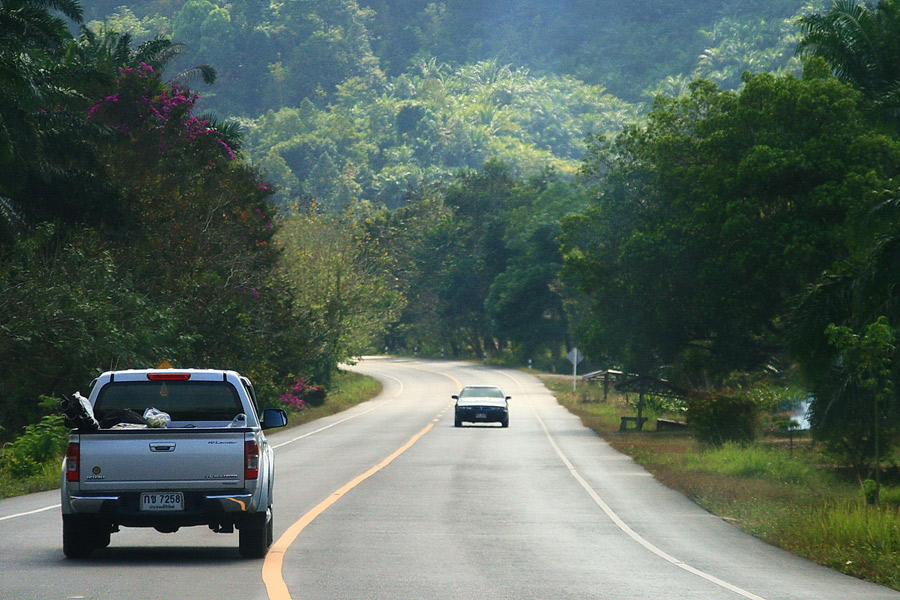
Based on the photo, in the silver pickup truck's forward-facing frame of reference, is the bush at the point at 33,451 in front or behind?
in front

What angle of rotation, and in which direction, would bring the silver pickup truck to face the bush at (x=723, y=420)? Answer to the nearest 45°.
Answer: approximately 45° to its right

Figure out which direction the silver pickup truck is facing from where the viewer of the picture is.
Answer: facing away from the viewer

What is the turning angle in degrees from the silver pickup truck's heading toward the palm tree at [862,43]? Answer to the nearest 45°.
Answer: approximately 45° to its right

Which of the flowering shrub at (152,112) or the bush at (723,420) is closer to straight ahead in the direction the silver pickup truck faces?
the flowering shrub

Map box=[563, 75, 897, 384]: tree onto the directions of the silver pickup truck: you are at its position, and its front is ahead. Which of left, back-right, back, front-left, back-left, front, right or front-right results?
front-right

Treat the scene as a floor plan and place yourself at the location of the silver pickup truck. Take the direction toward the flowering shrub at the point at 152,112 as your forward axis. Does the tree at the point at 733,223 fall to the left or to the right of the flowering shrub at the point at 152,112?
right

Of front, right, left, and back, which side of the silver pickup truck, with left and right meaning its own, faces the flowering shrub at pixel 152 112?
front
